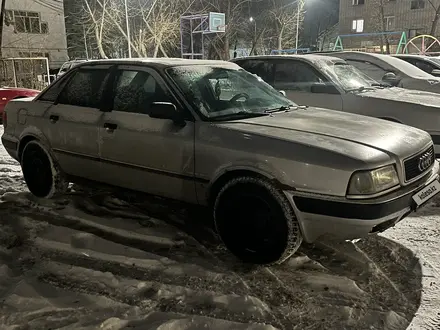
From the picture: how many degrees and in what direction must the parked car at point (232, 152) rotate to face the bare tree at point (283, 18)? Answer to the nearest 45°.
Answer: approximately 135° to its left

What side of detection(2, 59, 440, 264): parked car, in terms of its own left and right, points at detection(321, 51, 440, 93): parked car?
left

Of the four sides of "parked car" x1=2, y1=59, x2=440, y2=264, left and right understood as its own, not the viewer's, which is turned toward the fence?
back

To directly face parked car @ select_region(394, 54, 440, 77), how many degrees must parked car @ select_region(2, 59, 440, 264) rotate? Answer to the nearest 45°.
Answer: approximately 90° to its left

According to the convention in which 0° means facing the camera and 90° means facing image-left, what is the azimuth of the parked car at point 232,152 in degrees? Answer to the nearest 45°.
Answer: approximately 315°

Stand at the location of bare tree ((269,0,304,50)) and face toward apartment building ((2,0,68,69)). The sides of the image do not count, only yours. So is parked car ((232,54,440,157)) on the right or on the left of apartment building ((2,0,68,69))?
left

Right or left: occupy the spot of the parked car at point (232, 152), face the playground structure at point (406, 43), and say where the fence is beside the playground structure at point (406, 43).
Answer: left

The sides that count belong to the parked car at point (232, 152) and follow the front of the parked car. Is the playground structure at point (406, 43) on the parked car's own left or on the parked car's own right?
on the parked car's own left

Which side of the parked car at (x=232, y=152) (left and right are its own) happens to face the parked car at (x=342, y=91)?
left
